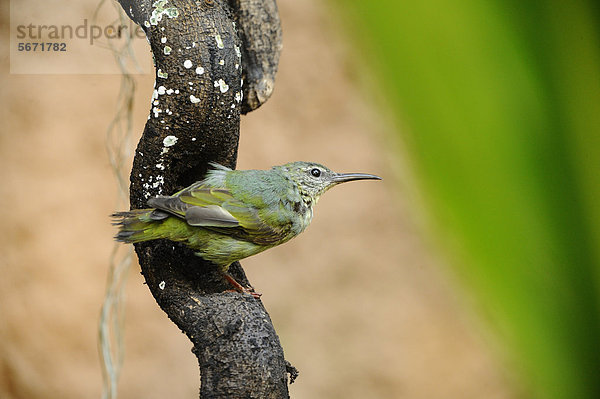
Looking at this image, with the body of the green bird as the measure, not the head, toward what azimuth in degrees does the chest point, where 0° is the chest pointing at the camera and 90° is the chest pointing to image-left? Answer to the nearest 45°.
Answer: approximately 270°
